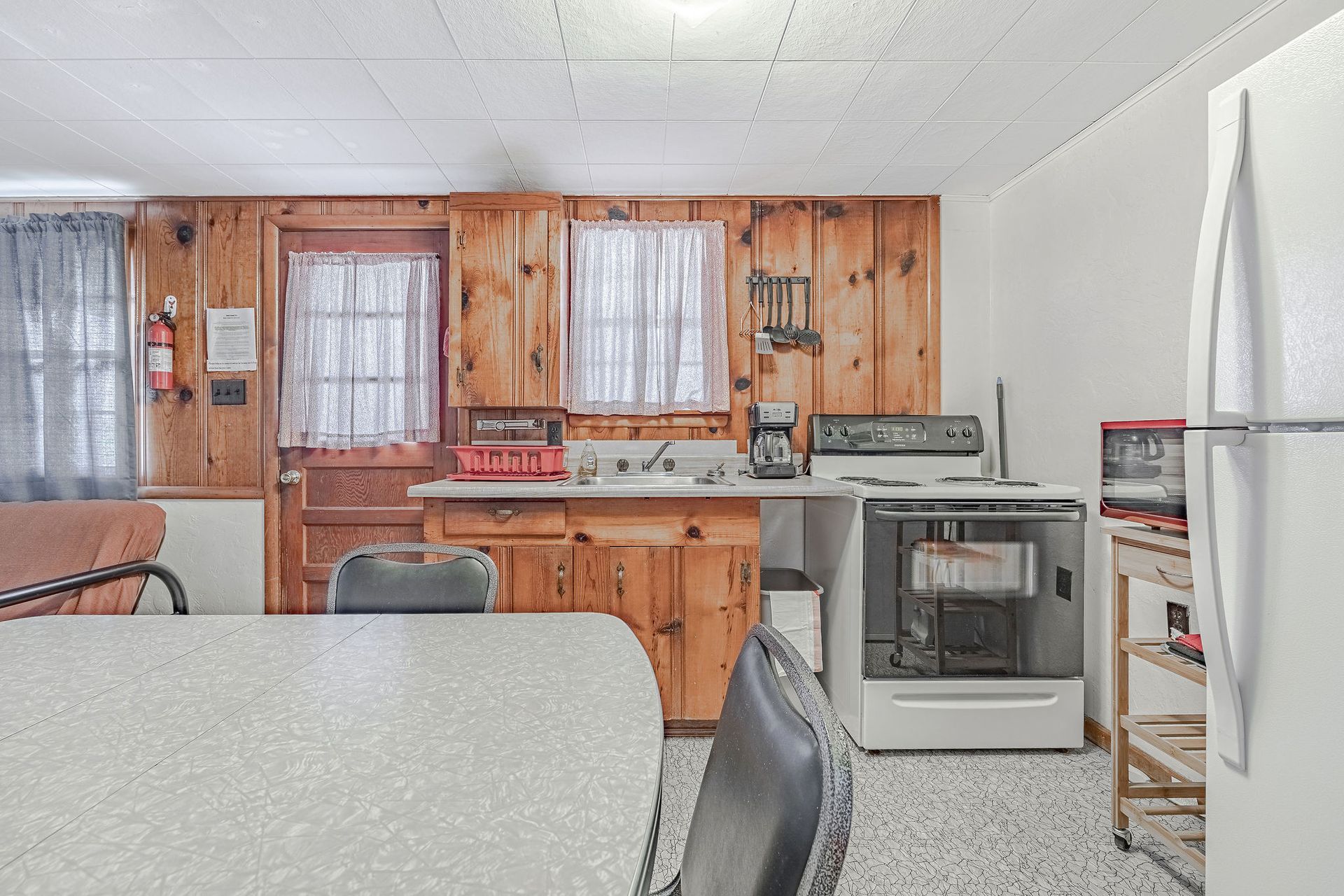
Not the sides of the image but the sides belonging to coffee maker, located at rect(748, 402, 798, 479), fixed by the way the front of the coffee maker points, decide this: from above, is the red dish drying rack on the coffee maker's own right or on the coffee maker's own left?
on the coffee maker's own right

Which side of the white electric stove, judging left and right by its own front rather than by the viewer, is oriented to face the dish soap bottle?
right

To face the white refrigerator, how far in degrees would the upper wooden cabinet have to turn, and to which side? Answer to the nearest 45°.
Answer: approximately 45° to its left

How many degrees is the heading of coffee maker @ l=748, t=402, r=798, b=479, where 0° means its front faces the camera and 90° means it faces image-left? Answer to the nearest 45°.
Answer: approximately 0°

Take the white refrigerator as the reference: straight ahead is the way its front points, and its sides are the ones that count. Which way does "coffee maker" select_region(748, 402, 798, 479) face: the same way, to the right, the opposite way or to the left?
to the left

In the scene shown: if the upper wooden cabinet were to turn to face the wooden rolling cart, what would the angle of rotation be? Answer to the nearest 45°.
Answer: approximately 45° to its left

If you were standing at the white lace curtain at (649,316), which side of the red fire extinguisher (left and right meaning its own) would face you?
left

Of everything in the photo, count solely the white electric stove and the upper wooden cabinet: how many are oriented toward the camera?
2

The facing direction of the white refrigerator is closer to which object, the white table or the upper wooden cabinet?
the white table

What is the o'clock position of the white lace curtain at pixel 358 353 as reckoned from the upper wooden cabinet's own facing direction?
The white lace curtain is roughly at 4 o'clock from the upper wooden cabinet.
